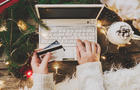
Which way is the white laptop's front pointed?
toward the camera
